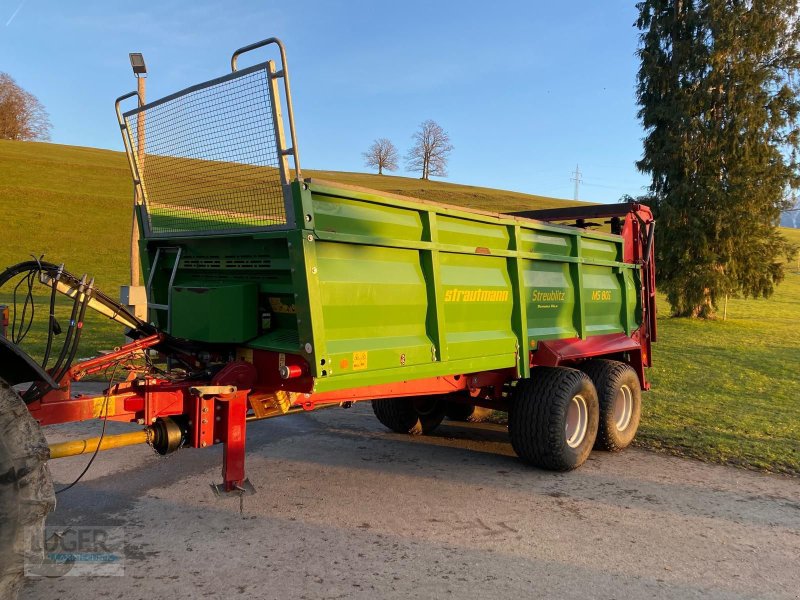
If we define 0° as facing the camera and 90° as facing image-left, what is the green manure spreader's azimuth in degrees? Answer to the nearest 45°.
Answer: approximately 45°

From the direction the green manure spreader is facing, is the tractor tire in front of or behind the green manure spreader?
in front

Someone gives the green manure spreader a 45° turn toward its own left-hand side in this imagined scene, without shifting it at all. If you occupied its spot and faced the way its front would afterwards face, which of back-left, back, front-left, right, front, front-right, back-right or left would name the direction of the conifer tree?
back-left
